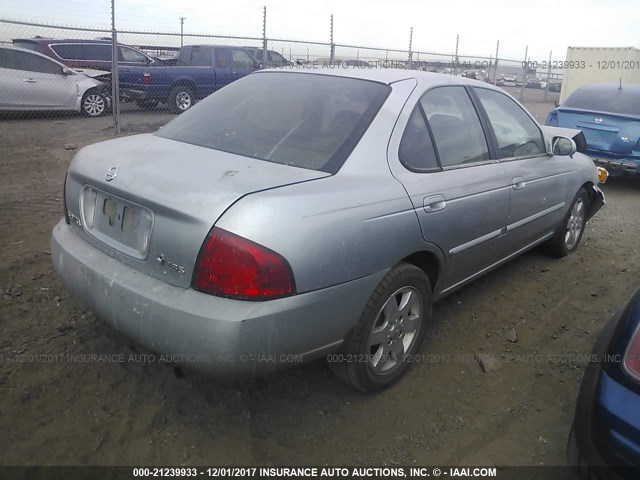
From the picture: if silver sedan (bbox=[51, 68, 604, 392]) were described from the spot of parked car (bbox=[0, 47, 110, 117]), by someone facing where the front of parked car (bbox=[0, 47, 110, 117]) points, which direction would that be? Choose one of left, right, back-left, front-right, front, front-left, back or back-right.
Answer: right

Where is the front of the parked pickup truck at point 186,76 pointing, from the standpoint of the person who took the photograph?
facing away from the viewer and to the right of the viewer

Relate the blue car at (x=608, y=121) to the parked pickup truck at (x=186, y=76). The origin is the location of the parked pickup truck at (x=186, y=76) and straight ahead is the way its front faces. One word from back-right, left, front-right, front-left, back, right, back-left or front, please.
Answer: right

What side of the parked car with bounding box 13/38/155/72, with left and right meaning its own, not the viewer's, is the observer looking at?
right

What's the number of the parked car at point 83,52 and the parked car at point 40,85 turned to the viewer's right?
2

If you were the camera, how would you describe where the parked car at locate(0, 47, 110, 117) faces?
facing to the right of the viewer

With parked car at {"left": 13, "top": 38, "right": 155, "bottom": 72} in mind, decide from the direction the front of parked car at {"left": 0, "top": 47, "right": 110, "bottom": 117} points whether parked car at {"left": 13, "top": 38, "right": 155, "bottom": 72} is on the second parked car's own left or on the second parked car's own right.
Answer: on the second parked car's own left

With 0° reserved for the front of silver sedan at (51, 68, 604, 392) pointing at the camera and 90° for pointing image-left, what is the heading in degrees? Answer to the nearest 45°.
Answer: approximately 225°
